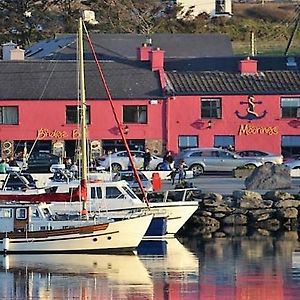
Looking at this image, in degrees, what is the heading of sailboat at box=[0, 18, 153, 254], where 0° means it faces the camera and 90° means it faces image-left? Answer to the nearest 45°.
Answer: approximately 270°
